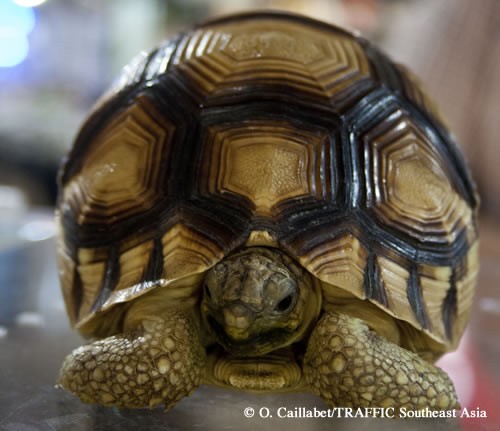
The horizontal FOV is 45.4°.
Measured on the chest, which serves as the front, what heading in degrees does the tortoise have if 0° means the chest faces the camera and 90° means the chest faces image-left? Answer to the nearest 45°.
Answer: approximately 0°
